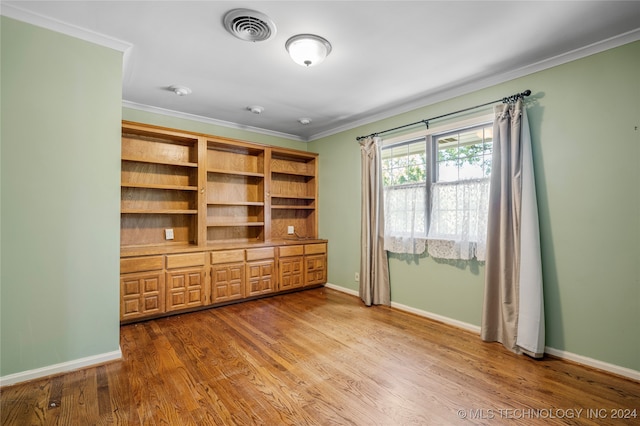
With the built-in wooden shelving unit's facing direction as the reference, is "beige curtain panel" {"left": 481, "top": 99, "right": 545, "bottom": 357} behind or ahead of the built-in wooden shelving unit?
ahead

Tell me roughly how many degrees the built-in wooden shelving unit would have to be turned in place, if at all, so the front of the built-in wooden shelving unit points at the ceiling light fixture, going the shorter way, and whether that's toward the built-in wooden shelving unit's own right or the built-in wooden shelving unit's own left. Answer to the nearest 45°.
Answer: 0° — it already faces it

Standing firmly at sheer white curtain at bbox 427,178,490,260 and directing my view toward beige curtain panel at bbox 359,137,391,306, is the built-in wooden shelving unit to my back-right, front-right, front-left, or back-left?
front-left

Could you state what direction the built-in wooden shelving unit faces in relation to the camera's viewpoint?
facing the viewer and to the right of the viewer

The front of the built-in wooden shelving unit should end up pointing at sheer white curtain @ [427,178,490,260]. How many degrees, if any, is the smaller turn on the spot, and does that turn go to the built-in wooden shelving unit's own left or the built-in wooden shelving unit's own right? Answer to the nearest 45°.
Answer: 0° — it already faces it

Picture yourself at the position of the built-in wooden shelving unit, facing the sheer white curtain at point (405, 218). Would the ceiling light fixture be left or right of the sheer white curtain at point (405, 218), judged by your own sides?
right

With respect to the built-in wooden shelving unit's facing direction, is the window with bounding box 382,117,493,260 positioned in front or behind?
in front

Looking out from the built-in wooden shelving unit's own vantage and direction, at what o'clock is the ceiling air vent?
The ceiling air vent is roughly at 1 o'clock from the built-in wooden shelving unit.
